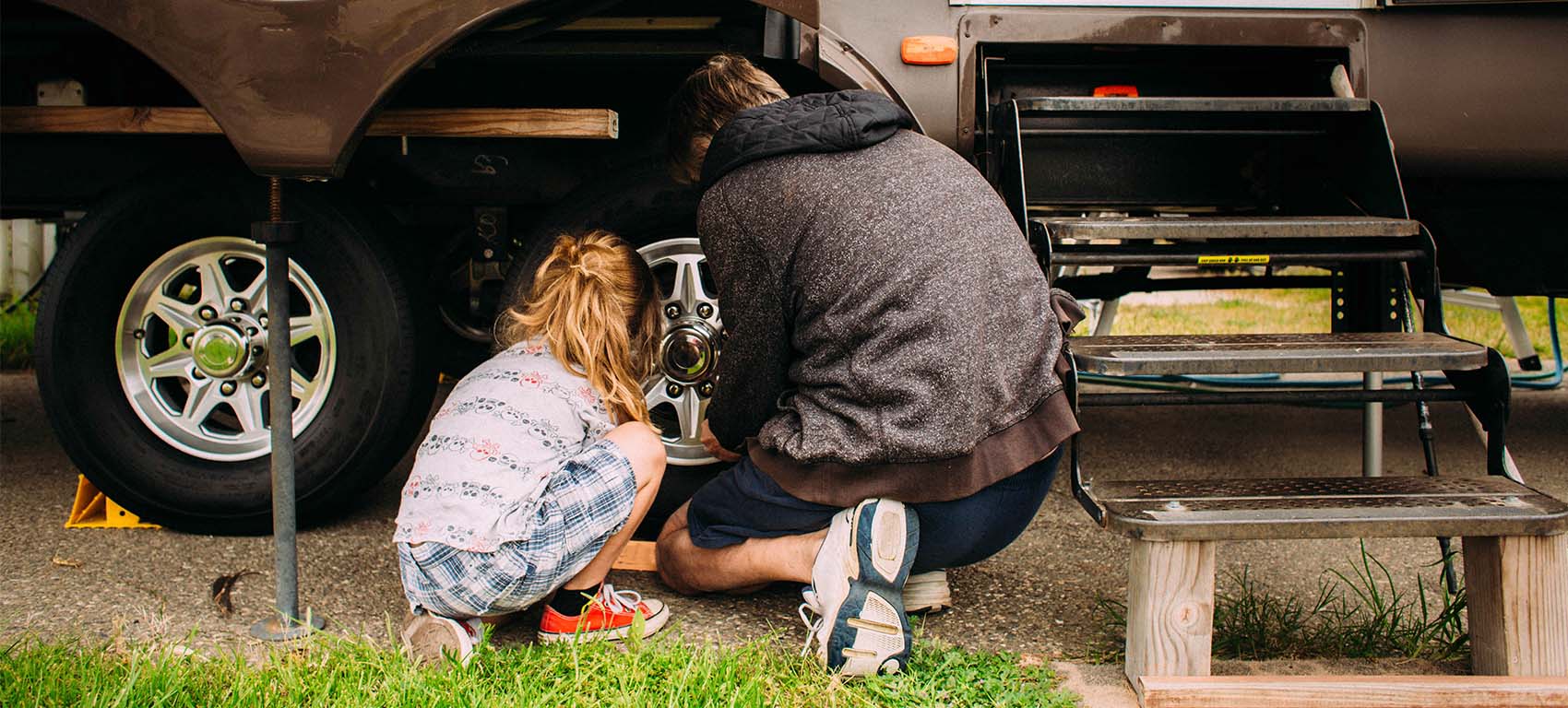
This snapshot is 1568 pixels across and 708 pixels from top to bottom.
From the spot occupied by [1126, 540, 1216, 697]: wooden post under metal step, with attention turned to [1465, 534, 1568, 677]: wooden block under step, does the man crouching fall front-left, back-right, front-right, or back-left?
back-left

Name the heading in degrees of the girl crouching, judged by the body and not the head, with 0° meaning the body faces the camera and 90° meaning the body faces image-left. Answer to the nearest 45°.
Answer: approximately 225°

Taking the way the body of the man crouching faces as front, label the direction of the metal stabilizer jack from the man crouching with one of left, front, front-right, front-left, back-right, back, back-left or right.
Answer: front-left

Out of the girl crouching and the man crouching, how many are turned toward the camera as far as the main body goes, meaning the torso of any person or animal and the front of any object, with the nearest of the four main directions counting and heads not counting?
0

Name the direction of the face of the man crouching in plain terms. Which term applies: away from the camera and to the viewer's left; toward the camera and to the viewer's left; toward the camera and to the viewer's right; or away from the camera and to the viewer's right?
away from the camera and to the viewer's left

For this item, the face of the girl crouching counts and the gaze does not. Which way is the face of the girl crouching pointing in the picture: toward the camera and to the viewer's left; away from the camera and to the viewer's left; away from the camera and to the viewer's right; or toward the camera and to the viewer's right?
away from the camera and to the viewer's right

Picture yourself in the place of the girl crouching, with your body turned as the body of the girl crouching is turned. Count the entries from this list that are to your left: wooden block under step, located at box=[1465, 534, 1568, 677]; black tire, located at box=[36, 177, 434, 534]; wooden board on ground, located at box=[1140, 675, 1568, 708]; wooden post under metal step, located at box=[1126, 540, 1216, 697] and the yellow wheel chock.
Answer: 2

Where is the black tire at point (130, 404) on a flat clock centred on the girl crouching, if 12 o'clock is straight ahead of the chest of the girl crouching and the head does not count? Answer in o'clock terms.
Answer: The black tire is roughly at 9 o'clock from the girl crouching.

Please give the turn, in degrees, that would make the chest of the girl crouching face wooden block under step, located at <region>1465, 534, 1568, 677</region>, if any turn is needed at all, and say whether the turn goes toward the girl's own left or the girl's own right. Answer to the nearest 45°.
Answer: approximately 45° to the girl's own right

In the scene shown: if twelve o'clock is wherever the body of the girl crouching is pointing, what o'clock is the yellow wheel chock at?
The yellow wheel chock is roughly at 9 o'clock from the girl crouching.

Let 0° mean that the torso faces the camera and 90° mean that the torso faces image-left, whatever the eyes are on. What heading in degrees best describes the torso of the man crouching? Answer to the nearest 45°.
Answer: approximately 135°

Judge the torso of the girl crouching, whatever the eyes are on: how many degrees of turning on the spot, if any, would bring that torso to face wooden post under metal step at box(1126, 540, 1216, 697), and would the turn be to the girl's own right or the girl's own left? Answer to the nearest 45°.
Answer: approximately 90° to the girl's own right
